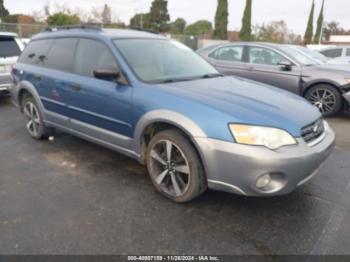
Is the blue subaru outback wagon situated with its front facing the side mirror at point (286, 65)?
no

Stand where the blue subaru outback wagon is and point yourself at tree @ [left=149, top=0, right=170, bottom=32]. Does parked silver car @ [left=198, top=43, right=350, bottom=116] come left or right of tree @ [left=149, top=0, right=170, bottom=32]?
right

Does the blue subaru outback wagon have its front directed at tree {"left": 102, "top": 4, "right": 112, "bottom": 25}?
no

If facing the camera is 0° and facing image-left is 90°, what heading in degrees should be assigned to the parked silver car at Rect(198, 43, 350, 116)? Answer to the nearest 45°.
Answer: approximately 315°

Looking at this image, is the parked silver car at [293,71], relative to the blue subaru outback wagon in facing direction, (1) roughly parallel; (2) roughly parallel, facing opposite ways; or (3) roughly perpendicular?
roughly parallel

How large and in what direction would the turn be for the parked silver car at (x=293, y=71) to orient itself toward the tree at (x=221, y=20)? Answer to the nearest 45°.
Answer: approximately 135° to its left

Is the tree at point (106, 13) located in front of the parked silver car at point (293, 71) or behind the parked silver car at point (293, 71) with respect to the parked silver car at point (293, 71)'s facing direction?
behind

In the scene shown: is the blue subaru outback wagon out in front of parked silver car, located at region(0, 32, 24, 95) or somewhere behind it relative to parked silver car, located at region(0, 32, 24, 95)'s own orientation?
behind

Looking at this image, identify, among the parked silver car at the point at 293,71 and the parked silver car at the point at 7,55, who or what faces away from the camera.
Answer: the parked silver car at the point at 7,55

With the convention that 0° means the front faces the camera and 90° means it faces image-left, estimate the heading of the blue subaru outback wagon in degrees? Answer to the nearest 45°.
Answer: approximately 315°

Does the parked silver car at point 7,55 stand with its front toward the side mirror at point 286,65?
no

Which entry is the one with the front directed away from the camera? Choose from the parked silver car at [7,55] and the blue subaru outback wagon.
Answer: the parked silver car

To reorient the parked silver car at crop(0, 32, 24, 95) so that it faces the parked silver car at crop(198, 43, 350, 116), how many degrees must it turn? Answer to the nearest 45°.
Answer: approximately 135° to its right
